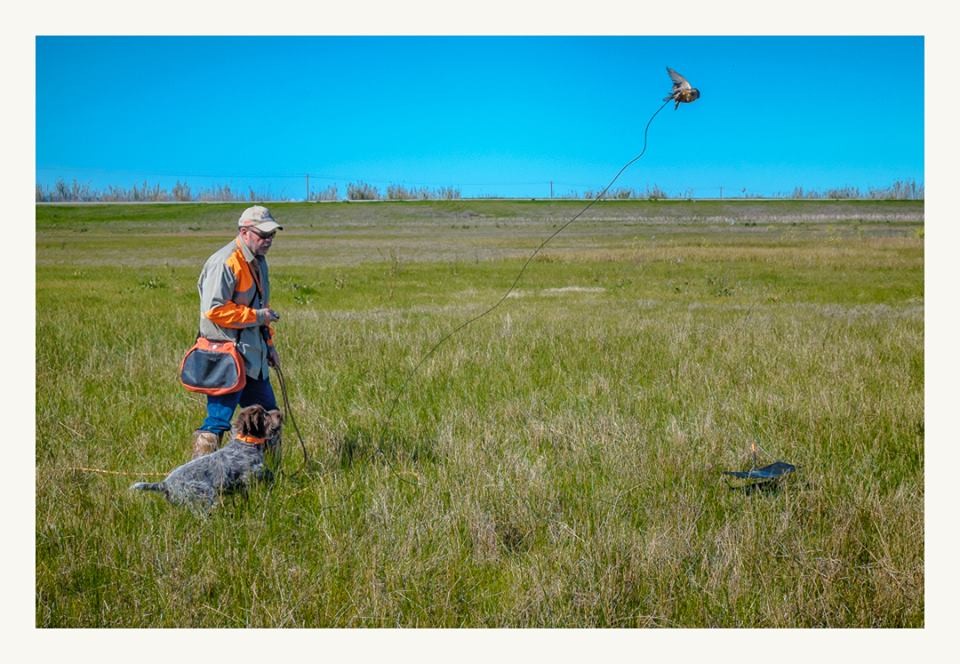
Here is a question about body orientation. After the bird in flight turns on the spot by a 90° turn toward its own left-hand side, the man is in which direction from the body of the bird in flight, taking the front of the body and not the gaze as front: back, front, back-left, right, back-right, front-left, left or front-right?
left

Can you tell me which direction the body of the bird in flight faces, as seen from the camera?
to the viewer's right

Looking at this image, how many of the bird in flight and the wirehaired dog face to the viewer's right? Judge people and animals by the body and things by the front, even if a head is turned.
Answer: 2

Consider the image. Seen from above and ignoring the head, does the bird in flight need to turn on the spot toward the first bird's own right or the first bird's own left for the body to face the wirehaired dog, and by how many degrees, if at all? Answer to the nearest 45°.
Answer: approximately 180°

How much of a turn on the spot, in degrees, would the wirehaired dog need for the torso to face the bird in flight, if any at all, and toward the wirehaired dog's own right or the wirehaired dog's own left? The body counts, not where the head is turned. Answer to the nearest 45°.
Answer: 0° — it already faces it

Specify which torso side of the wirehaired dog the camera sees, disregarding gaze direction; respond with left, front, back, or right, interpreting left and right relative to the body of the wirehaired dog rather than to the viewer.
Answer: right
